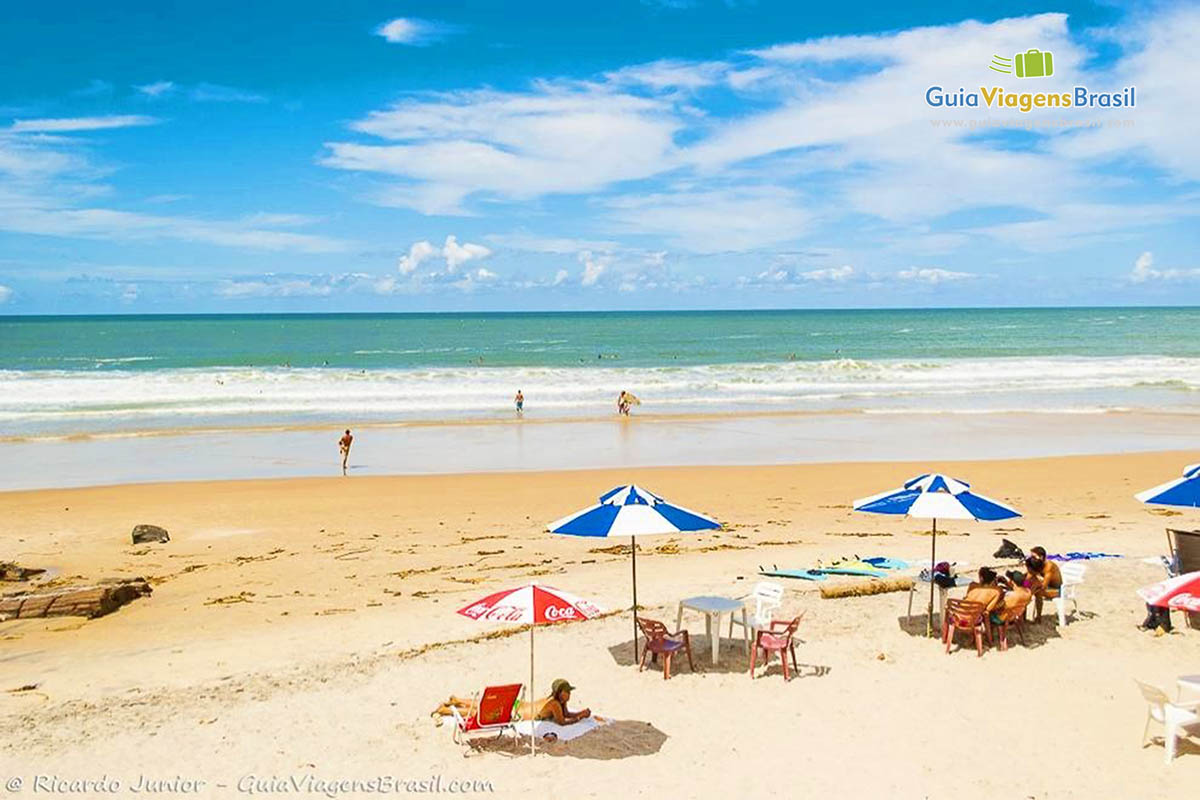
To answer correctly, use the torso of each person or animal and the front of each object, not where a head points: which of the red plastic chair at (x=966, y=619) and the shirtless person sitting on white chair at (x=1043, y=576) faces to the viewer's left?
the shirtless person sitting on white chair

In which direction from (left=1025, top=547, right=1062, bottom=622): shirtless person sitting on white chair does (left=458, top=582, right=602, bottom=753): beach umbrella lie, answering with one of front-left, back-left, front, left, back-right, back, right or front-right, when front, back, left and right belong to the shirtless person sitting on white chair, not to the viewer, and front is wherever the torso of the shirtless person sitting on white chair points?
front-left

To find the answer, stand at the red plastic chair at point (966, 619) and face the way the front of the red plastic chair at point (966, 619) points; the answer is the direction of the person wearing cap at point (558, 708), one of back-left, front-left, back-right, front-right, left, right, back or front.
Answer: back-left

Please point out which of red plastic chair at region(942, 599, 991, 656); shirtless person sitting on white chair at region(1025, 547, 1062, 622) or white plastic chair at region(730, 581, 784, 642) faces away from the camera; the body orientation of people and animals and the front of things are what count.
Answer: the red plastic chair

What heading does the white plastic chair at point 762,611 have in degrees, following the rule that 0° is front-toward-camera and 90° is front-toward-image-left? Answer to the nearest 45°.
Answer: approximately 45°

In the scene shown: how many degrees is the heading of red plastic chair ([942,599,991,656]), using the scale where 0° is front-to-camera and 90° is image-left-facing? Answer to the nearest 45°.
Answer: approximately 180°

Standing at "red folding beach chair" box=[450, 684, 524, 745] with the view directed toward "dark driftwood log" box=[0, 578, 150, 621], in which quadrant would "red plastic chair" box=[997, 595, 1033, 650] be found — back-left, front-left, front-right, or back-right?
back-right

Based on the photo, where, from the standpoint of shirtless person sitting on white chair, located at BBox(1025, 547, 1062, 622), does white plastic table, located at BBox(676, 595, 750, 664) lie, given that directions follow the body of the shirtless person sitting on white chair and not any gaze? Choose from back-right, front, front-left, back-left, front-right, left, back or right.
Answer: front-left

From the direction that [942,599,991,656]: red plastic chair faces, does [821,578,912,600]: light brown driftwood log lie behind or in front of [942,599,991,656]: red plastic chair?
in front

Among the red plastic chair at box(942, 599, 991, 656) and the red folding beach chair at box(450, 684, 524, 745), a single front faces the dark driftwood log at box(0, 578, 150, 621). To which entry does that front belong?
the red folding beach chair at box(450, 684, 524, 745)

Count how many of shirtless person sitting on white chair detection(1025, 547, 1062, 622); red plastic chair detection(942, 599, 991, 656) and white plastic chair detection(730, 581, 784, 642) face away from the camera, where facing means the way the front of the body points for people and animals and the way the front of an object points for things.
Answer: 1
